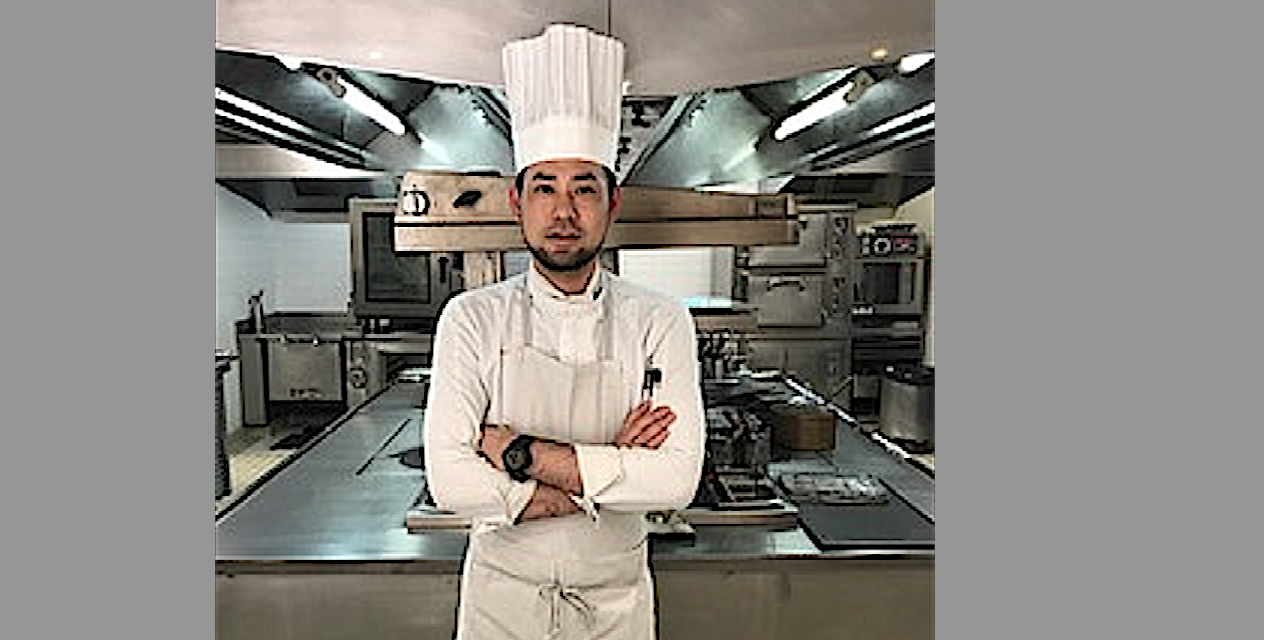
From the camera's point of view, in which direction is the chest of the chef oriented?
toward the camera

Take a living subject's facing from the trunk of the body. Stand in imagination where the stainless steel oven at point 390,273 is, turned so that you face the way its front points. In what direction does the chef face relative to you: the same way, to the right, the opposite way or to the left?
the same way

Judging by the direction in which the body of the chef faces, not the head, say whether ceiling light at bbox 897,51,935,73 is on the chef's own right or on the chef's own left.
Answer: on the chef's own left

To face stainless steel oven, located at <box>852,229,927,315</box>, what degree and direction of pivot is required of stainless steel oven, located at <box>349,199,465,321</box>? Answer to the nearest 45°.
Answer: approximately 90° to its left

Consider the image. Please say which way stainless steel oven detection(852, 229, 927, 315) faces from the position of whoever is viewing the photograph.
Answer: facing the viewer

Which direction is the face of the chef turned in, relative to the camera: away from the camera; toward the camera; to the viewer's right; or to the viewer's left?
toward the camera

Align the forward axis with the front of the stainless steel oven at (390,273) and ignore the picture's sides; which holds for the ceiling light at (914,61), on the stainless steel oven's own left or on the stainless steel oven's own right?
on the stainless steel oven's own left

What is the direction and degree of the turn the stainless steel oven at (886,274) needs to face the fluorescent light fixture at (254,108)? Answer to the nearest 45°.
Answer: approximately 45° to its right

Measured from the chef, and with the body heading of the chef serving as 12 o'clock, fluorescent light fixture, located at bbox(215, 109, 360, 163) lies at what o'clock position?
The fluorescent light fixture is roughly at 4 o'clock from the chef.
